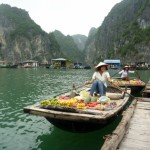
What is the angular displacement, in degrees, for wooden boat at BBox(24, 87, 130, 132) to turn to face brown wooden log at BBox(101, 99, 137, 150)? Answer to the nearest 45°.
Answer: approximately 90° to its left

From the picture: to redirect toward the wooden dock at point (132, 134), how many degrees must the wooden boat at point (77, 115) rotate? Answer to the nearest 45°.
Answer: approximately 90° to its left

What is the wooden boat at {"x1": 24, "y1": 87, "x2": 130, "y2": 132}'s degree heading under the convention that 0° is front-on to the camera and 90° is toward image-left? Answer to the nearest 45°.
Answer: approximately 45°
